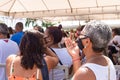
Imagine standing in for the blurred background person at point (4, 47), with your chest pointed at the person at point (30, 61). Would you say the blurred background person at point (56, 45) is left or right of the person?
left

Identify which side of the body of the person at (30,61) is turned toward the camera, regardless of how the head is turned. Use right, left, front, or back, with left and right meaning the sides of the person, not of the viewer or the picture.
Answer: back

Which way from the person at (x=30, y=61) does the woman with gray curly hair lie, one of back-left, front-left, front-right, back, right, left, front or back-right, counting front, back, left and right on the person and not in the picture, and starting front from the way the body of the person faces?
back-right
